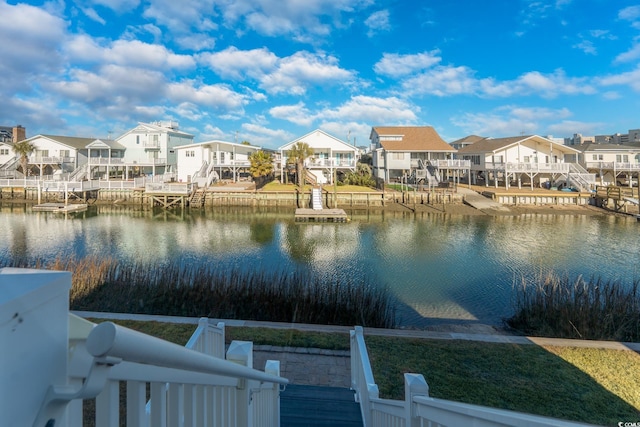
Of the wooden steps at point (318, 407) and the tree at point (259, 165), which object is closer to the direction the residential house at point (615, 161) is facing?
the wooden steps

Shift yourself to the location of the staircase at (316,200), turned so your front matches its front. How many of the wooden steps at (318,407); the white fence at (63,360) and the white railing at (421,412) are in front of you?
3

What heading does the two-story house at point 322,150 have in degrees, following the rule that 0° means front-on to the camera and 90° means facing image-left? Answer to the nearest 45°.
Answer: approximately 0°

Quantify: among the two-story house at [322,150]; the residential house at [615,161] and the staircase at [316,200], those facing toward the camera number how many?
3

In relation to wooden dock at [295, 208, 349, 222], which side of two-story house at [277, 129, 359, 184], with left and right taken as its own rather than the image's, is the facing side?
front

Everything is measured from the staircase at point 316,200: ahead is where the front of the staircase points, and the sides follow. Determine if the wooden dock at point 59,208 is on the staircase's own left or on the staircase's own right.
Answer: on the staircase's own right

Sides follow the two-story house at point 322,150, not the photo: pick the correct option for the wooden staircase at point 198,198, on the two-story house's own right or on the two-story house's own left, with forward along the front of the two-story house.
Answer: on the two-story house's own right

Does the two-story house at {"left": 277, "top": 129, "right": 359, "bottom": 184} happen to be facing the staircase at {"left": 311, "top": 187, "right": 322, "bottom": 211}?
yes

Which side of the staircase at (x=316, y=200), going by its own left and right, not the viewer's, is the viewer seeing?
front

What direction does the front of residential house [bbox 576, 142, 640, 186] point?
toward the camera

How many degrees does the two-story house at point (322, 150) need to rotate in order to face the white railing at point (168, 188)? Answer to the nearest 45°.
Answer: approximately 45° to its right
